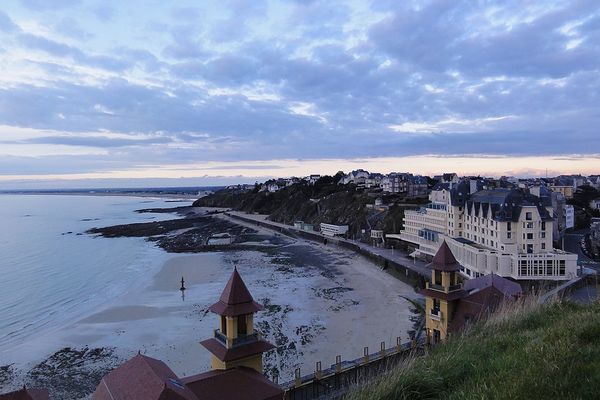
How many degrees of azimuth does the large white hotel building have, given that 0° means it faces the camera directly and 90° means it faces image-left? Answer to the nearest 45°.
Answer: approximately 45°

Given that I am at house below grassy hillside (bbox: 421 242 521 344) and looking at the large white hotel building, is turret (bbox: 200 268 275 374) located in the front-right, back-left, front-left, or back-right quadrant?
back-left

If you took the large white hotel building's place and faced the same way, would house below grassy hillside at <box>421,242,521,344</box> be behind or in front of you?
in front

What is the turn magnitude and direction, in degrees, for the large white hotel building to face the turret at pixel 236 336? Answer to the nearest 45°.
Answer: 0° — it already faces it
